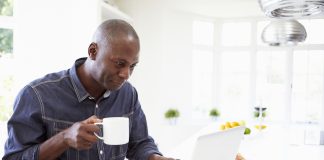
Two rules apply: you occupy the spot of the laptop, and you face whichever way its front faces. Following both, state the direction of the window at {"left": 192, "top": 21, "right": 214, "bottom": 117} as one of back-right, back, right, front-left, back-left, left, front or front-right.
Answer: front-right

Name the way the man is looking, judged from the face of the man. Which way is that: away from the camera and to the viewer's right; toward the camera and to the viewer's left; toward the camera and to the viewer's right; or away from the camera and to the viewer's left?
toward the camera and to the viewer's right

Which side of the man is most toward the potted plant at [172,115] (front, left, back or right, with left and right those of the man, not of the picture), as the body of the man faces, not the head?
left

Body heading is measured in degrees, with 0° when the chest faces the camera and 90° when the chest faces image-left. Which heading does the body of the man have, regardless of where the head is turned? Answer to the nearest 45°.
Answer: approximately 315°

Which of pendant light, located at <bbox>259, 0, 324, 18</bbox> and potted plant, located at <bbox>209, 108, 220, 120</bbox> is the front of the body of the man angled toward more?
the pendant light

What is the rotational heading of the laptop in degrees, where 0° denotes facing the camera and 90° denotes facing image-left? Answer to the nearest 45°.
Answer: approximately 135°

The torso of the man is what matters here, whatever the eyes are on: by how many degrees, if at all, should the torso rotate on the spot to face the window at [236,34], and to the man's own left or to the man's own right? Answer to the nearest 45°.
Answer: approximately 90° to the man's own left

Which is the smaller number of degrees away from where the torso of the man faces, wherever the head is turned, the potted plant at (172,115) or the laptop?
the laptop

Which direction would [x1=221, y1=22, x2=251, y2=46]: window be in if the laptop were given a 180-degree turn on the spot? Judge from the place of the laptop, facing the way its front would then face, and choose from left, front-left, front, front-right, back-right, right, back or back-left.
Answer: back-left
